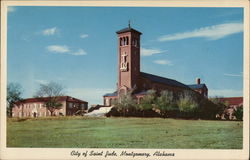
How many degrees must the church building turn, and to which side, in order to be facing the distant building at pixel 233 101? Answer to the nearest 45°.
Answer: approximately 135° to its left

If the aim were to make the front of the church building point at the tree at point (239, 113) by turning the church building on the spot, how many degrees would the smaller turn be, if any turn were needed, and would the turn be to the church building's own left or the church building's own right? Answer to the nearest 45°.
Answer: approximately 135° to the church building's own left

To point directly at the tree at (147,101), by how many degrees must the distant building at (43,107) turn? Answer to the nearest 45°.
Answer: approximately 135° to its left

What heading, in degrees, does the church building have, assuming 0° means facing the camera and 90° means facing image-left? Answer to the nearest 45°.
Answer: approximately 45°

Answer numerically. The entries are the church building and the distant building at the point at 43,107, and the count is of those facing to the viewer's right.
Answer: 0

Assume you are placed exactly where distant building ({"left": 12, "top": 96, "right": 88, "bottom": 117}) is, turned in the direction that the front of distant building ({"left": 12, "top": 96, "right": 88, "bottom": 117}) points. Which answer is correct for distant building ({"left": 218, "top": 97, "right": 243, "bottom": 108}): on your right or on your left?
on your left

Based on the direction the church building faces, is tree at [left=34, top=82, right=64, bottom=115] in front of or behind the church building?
in front
